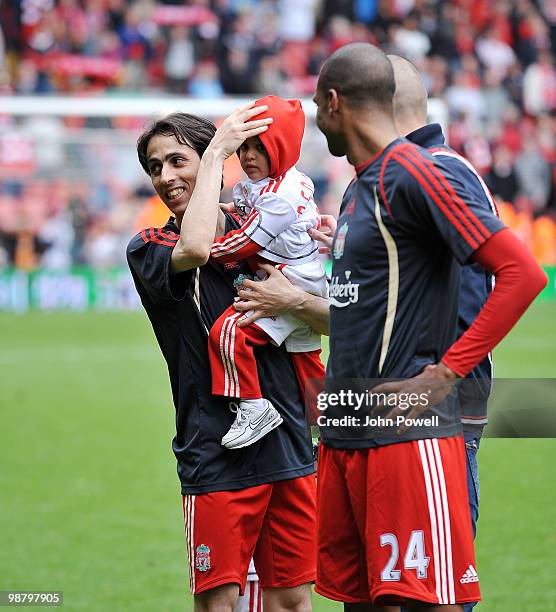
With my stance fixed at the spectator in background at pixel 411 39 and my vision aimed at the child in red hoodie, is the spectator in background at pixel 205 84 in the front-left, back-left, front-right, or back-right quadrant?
front-right

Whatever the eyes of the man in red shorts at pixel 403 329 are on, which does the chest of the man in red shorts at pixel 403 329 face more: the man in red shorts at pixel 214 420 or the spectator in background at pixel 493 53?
the man in red shorts

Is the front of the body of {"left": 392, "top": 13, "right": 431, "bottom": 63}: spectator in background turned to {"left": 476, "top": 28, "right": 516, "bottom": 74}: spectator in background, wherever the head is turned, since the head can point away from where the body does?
no

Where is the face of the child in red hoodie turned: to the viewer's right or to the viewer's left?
to the viewer's left

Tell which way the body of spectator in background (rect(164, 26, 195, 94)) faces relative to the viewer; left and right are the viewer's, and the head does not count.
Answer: facing the viewer

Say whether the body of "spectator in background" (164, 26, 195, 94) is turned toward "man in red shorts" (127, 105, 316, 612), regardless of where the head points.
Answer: yes

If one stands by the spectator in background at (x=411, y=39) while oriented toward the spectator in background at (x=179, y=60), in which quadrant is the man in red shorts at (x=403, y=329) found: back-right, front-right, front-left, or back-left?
front-left

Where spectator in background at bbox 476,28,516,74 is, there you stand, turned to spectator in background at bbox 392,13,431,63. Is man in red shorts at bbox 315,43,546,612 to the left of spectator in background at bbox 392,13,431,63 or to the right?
left

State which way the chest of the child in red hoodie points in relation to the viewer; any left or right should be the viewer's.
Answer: facing to the left of the viewer

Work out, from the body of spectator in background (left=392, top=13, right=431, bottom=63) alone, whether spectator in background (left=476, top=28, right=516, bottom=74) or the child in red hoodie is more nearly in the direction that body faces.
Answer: the child in red hoodie

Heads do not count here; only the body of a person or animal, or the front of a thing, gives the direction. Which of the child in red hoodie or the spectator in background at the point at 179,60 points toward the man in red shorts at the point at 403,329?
the spectator in background

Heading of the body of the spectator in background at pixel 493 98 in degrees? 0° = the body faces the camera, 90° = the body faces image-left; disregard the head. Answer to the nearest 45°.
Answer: approximately 0°

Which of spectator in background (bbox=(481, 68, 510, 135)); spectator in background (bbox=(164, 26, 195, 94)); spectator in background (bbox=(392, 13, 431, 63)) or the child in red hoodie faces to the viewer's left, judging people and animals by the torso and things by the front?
the child in red hoodie

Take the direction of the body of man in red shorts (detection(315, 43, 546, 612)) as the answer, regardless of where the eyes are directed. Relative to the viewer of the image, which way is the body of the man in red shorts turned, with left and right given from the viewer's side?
facing the viewer and to the left of the viewer

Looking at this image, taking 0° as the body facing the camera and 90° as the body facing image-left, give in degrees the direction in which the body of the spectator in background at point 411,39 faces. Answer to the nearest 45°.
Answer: approximately 0°

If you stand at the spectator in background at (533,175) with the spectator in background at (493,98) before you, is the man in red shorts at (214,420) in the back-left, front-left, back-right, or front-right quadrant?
back-left
